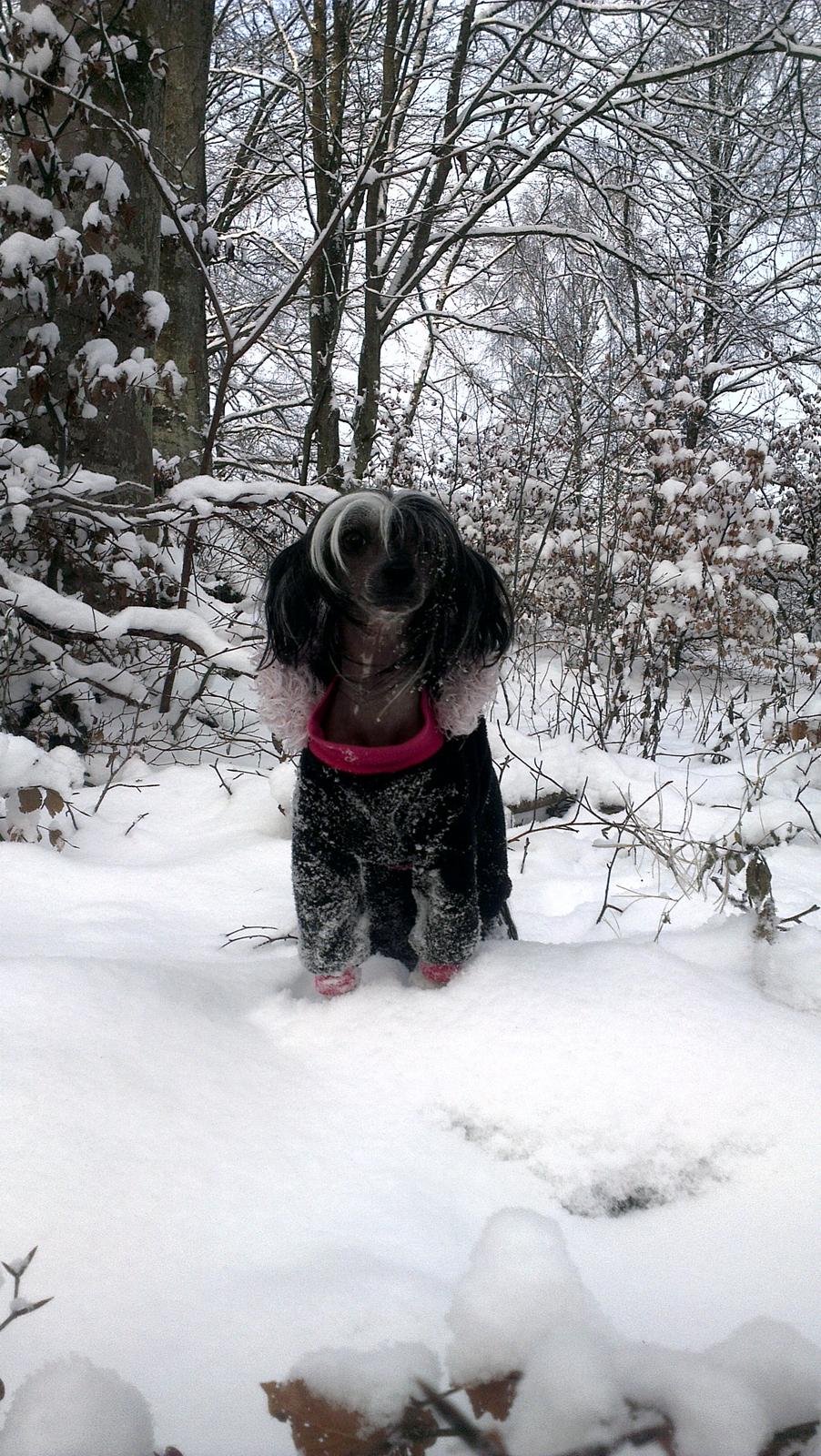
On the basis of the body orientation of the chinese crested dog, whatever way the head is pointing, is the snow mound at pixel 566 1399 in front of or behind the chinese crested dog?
in front

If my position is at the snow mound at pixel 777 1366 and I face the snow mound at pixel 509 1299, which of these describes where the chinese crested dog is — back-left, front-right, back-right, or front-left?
front-right

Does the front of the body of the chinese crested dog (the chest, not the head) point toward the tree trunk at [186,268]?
no

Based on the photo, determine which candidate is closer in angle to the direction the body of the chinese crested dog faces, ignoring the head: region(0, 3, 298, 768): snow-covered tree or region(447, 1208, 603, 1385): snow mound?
the snow mound

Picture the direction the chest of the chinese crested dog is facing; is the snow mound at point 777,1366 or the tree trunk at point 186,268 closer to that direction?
the snow mound

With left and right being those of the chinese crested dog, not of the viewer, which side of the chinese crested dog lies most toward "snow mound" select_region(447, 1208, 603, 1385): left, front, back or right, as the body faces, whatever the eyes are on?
front

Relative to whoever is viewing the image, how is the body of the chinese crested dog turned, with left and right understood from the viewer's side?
facing the viewer

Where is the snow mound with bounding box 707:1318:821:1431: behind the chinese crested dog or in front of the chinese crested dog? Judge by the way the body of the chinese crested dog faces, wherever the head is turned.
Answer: in front

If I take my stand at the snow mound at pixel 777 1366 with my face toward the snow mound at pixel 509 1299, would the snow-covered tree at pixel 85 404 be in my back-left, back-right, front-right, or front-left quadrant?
front-right

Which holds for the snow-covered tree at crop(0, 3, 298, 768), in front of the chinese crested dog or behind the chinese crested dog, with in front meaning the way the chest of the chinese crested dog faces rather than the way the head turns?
behind

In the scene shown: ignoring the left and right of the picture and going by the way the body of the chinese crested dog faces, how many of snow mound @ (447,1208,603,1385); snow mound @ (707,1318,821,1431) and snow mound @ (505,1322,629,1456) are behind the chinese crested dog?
0
